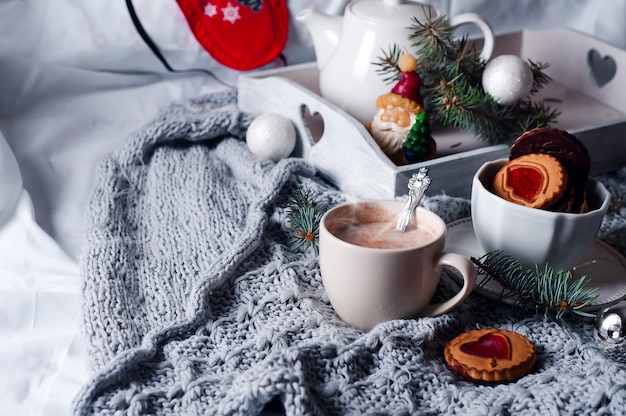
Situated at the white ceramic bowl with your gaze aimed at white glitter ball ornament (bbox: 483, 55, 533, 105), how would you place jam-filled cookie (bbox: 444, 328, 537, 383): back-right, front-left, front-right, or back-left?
back-left

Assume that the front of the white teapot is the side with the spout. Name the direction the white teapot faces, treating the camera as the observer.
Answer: facing to the left of the viewer
